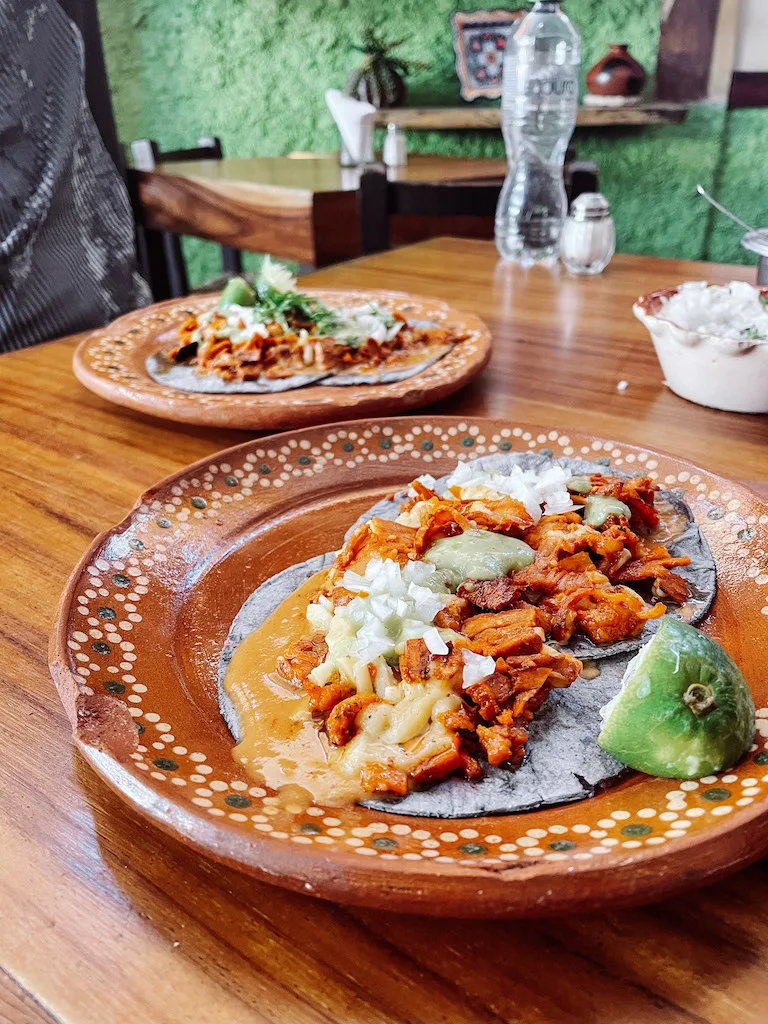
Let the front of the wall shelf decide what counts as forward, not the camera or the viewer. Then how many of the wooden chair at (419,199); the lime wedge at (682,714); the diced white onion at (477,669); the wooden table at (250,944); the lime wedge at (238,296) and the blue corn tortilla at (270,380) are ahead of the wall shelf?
6

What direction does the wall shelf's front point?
toward the camera

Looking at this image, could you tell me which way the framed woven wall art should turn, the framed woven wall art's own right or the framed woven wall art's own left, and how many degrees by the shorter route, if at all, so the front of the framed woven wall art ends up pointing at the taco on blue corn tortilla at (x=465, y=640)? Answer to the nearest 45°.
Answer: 0° — it already faces it

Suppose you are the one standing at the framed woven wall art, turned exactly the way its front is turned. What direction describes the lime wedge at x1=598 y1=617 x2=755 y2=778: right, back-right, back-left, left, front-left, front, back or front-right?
front

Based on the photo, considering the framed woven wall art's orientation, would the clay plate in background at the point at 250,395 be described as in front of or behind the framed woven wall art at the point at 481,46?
in front

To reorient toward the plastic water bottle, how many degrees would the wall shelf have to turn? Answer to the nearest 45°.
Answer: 0° — it already faces it

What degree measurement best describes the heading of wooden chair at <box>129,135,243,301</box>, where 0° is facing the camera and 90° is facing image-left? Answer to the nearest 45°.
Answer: approximately 315°

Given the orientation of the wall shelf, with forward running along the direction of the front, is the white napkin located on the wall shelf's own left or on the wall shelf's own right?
on the wall shelf's own right

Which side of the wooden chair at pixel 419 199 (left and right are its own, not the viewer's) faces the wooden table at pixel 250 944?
front

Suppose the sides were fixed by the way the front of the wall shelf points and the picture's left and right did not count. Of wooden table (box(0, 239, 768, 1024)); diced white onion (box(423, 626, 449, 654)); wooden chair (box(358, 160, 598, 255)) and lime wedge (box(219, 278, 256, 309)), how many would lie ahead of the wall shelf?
4

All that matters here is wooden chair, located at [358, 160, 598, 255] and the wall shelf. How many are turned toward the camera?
2

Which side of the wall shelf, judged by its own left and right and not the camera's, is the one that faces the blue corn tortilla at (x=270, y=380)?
front

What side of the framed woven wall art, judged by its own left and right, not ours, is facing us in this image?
front

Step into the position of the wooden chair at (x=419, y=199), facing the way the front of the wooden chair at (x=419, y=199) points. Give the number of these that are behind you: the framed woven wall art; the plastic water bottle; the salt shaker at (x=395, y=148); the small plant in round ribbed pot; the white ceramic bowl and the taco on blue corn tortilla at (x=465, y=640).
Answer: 3
